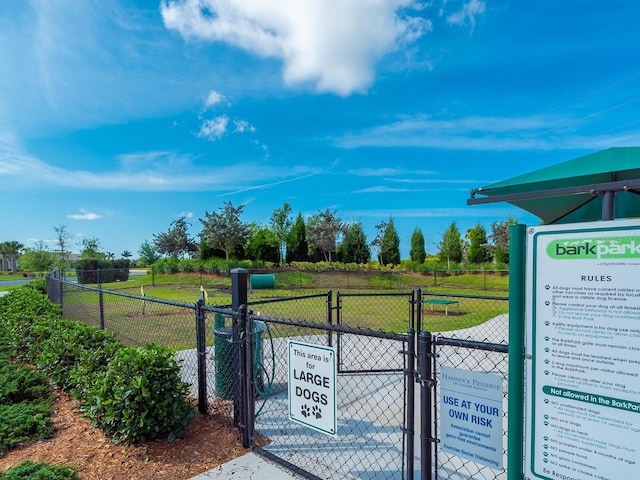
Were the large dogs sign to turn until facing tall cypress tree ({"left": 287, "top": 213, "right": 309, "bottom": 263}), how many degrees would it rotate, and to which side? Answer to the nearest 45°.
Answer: approximately 135° to its right

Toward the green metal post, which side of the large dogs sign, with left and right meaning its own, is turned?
left

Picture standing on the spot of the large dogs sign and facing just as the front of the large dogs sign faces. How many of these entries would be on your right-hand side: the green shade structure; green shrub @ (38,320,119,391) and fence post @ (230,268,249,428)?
2

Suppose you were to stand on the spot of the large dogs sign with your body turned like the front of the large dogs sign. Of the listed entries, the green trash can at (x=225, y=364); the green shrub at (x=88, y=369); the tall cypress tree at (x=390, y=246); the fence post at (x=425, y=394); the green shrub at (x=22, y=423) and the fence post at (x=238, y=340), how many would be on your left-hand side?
1

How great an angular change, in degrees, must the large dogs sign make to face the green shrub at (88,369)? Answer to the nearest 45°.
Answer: approximately 90° to its right

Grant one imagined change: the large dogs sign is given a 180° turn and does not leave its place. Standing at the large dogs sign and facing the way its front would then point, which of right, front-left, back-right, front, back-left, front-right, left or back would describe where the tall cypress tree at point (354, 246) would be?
front-left

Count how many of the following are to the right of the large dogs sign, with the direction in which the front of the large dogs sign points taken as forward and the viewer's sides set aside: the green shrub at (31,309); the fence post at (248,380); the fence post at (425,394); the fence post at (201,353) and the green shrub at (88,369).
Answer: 4

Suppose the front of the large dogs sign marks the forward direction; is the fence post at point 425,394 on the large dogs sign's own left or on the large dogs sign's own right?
on the large dogs sign's own left

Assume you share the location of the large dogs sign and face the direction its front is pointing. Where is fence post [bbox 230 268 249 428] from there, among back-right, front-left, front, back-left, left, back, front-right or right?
right

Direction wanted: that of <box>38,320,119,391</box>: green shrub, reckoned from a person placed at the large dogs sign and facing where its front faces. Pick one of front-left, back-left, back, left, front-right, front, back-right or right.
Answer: right

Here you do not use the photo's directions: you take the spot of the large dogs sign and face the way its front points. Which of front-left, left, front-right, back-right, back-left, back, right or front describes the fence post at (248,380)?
right

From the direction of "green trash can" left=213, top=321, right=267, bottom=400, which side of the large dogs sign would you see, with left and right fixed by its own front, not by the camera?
right

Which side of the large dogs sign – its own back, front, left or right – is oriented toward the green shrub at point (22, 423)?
right

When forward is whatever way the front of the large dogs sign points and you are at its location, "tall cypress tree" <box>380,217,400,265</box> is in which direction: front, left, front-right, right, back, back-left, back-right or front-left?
back-right

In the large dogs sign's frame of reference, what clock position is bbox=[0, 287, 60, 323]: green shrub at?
The green shrub is roughly at 3 o'clock from the large dogs sign.

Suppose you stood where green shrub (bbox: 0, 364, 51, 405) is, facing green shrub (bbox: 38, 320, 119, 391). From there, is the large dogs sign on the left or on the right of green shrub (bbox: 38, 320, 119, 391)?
right

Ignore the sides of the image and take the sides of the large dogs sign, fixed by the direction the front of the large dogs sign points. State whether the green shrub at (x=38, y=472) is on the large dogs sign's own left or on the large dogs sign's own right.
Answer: on the large dogs sign's own right

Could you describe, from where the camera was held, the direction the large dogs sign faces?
facing the viewer and to the left of the viewer

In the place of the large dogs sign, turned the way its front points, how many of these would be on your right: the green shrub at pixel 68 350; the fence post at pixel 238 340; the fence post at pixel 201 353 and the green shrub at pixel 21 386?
4
